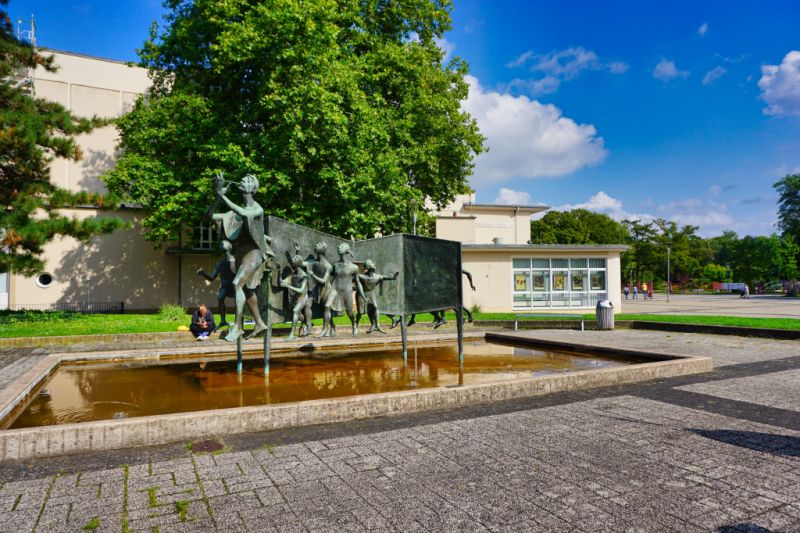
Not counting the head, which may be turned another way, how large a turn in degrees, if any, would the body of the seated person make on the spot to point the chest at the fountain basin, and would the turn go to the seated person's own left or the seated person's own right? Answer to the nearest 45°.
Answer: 0° — they already face it

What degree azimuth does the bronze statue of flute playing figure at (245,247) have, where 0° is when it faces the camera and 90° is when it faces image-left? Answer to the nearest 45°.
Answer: approximately 45°

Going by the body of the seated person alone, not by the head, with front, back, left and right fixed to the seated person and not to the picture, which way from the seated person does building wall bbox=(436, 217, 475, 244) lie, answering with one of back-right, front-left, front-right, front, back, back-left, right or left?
back-left

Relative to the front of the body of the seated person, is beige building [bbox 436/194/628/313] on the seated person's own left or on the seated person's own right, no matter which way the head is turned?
on the seated person's own left

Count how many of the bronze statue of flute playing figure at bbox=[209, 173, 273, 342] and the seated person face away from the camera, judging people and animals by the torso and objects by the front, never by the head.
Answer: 0

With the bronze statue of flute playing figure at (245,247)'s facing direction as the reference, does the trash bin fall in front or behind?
behind

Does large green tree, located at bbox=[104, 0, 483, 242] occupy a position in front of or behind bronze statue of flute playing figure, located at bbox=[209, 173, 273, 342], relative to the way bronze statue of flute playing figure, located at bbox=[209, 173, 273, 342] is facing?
behind

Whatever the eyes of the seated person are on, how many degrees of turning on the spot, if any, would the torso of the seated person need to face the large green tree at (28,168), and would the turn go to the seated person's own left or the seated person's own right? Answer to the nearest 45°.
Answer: approximately 135° to the seated person's own right

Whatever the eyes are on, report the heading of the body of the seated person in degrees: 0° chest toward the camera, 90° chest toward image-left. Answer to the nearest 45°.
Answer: approximately 0°
